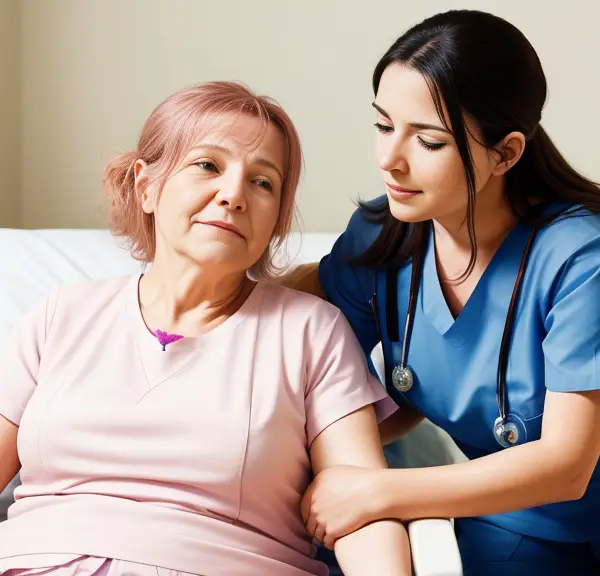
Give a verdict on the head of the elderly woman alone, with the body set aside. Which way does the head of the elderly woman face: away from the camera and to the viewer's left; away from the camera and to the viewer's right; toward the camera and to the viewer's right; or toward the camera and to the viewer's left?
toward the camera and to the viewer's right

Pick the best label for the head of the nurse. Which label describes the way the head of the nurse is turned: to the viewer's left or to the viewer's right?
to the viewer's left

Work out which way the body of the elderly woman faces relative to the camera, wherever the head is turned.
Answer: toward the camera

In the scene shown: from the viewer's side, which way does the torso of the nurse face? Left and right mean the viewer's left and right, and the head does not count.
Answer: facing the viewer and to the left of the viewer

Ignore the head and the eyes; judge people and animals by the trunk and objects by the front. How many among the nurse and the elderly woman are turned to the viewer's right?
0
